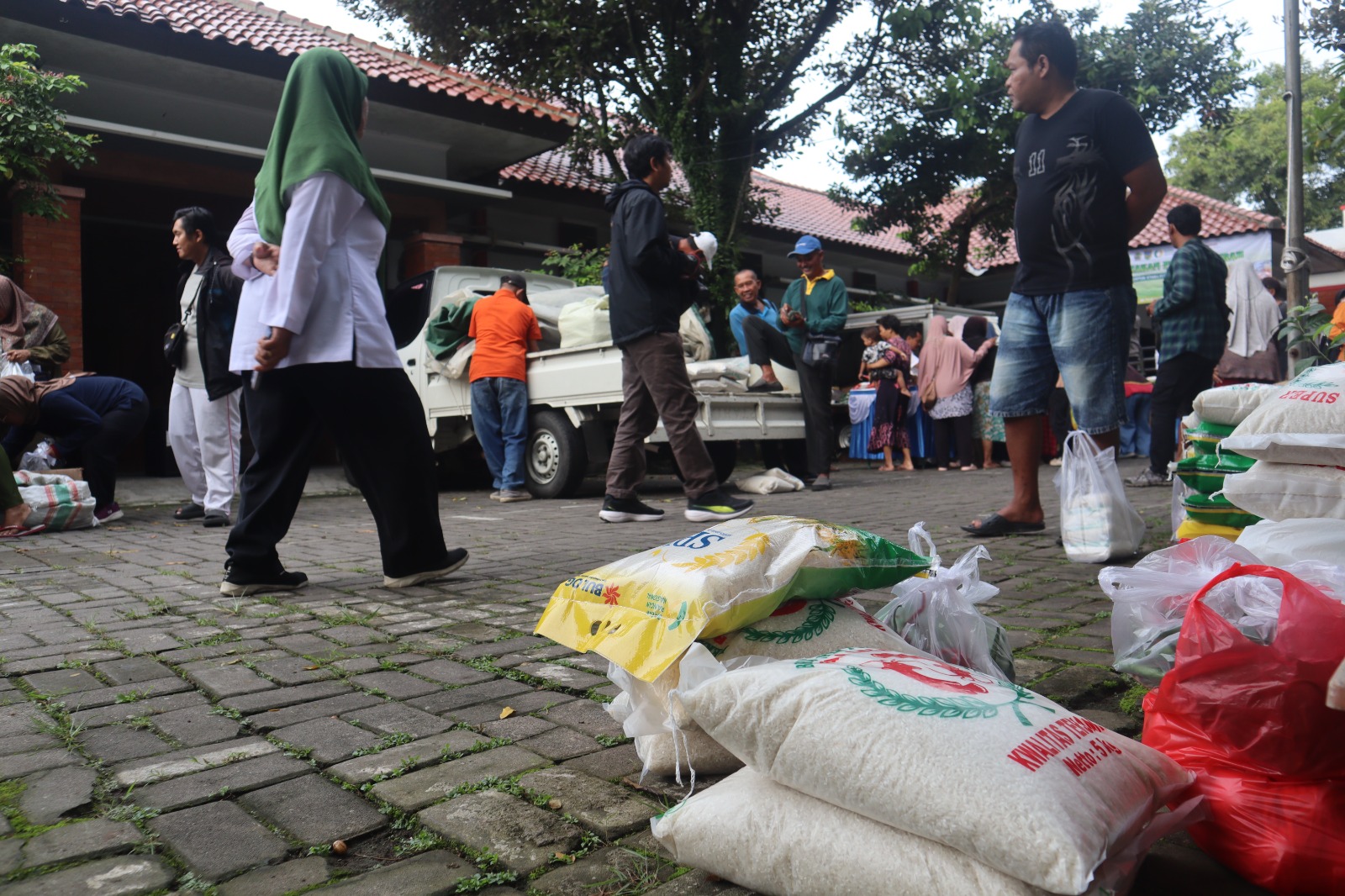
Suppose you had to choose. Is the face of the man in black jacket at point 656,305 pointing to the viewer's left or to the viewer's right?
to the viewer's right

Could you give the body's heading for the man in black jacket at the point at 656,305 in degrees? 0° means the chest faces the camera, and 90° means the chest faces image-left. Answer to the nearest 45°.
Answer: approximately 270°

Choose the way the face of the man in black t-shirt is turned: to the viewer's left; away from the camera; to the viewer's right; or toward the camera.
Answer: to the viewer's left

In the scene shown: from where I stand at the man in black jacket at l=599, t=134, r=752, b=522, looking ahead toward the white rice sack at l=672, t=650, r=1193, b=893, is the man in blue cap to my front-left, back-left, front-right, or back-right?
back-left

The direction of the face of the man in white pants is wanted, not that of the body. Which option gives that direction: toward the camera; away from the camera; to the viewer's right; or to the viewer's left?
to the viewer's left

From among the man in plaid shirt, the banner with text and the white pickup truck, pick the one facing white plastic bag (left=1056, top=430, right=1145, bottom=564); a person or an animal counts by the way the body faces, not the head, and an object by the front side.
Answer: the banner with text

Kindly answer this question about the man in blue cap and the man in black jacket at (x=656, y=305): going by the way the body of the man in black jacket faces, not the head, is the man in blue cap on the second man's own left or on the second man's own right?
on the second man's own left

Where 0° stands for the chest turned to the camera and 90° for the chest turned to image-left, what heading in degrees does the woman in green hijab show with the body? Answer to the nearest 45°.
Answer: approximately 225°

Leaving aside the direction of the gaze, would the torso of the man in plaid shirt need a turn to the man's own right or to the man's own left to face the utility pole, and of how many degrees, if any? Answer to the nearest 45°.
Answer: approximately 45° to the man's own right

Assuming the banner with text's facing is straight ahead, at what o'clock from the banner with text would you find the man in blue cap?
The man in blue cap is roughly at 12 o'clock from the banner with text.

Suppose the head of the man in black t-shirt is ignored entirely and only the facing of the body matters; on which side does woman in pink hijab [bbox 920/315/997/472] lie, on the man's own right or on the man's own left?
on the man's own right
